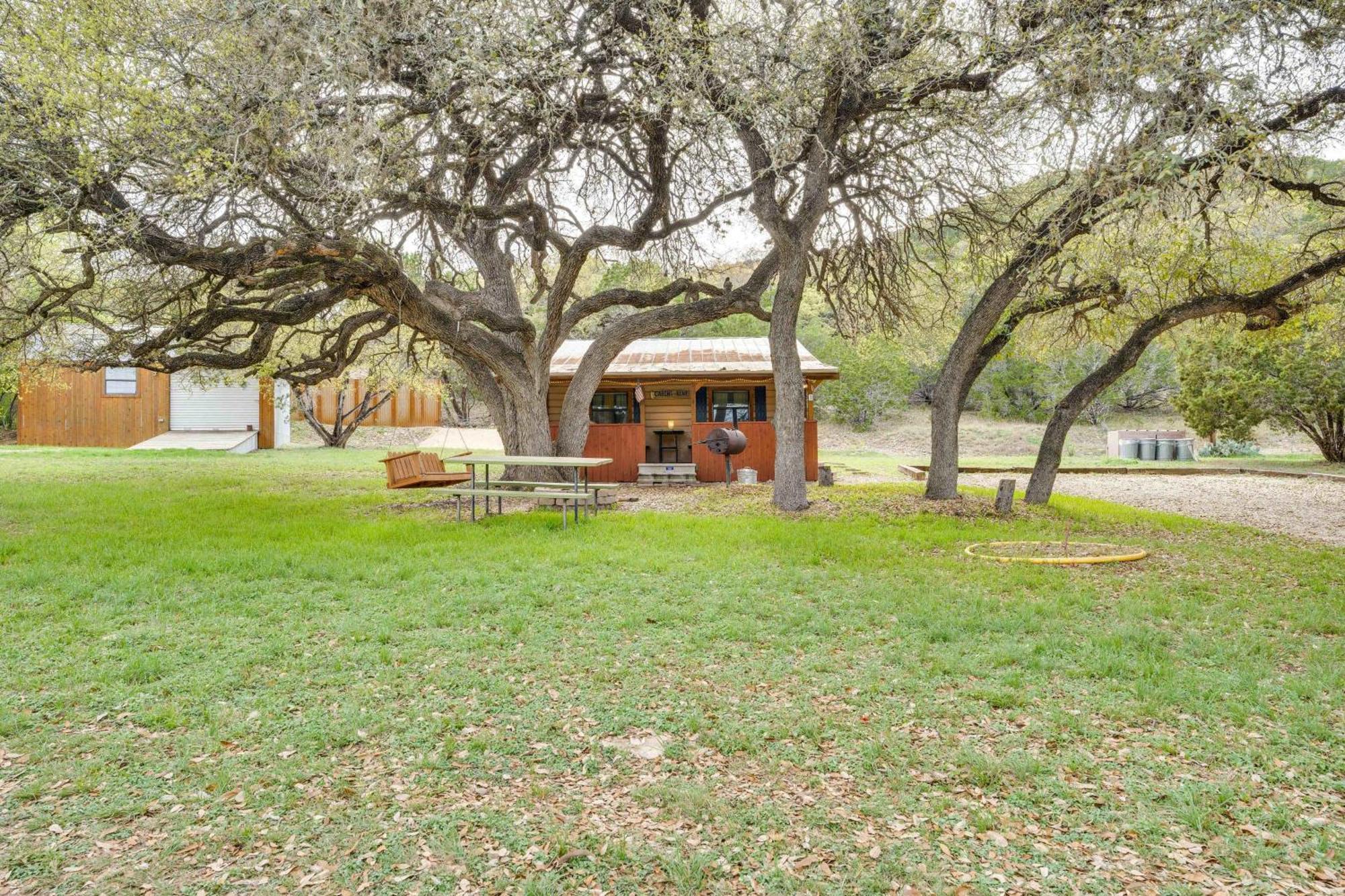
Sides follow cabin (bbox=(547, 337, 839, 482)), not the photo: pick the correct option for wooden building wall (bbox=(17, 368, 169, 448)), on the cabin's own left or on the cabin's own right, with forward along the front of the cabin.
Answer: on the cabin's own right

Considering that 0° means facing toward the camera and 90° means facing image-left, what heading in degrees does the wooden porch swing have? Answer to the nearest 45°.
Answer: approximately 315°

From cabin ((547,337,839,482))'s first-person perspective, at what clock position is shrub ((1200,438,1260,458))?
The shrub is roughly at 8 o'clock from the cabin.

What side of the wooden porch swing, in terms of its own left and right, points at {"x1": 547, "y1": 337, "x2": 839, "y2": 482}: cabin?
left

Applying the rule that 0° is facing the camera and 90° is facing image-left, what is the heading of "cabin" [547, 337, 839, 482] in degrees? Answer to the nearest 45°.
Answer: approximately 0°

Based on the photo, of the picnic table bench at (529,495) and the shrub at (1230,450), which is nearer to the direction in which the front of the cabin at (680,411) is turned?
the picnic table bench

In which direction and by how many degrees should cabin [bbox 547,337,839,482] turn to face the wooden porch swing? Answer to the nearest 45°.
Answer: approximately 45° to its right

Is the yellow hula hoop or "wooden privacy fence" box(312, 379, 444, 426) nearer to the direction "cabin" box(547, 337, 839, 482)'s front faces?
the yellow hula hoop

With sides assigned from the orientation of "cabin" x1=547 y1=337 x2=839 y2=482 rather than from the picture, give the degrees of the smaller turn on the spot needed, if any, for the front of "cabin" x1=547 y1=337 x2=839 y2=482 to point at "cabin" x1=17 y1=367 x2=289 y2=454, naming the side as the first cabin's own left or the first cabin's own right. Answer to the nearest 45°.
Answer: approximately 135° to the first cabin's own right
